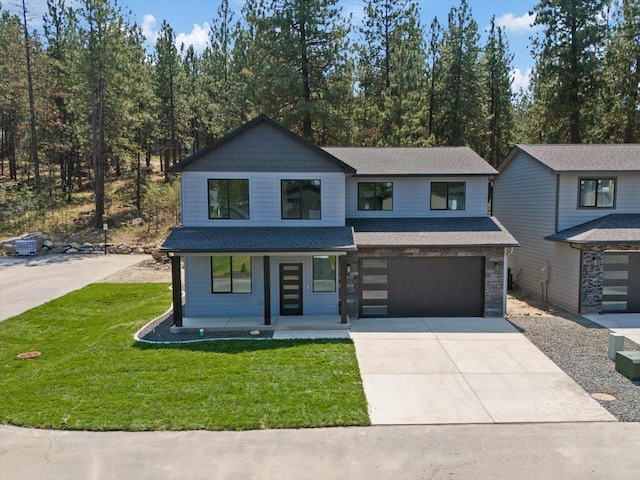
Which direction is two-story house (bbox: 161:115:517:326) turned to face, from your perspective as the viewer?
facing the viewer

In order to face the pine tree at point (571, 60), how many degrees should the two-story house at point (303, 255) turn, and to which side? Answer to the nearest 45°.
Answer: approximately 135° to its left

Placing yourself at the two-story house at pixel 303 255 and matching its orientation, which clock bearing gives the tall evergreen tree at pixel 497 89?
The tall evergreen tree is roughly at 7 o'clock from the two-story house.

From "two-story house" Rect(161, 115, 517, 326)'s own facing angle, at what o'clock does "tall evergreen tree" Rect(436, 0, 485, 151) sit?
The tall evergreen tree is roughly at 7 o'clock from the two-story house.

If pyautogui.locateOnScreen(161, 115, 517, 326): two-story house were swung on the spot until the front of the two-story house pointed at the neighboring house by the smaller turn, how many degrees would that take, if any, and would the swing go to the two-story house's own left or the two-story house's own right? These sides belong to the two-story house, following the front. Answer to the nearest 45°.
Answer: approximately 90° to the two-story house's own left

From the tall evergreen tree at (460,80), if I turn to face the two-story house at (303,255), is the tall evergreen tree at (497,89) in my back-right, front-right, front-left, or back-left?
back-left
